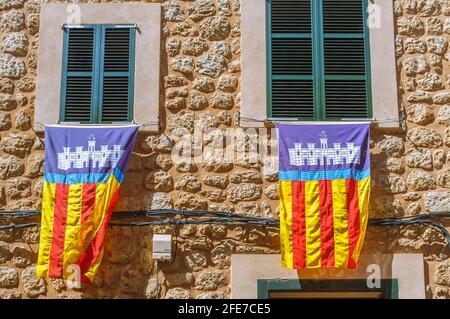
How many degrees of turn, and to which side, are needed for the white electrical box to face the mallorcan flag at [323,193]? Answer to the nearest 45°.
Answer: approximately 90° to its left

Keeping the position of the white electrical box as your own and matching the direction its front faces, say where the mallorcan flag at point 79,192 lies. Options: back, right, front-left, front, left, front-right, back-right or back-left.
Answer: right

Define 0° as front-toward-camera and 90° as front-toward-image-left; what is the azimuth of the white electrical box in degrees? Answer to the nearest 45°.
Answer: approximately 0°
